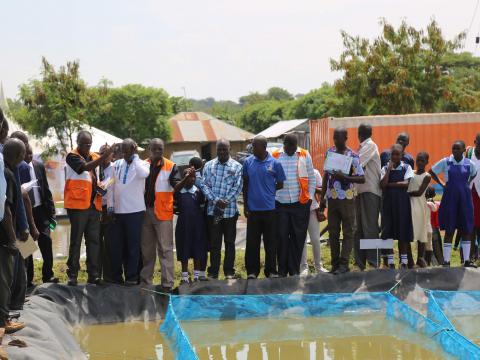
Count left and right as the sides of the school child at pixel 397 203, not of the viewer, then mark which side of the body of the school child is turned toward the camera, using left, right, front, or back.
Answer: front

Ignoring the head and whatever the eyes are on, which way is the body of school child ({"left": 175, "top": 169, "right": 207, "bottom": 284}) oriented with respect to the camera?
toward the camera

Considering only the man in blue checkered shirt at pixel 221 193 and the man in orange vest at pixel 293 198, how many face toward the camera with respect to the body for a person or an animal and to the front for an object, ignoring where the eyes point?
2

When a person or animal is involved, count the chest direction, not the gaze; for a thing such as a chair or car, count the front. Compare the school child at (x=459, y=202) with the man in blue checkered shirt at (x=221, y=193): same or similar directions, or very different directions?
same or similar directions

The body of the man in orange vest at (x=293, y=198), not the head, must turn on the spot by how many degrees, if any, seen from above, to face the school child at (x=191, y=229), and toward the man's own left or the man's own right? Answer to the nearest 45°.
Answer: approximately 90° to the man's own right

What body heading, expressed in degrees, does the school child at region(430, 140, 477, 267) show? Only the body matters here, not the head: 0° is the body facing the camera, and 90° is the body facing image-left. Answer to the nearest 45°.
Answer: approximately 0°

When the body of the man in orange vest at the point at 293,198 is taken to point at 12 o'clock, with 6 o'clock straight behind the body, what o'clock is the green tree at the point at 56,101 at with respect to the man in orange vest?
The green tree is roughly at 5 o'clock from the man in orange vest.

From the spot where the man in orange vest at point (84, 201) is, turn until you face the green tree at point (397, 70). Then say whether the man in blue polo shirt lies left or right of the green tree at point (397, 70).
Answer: right

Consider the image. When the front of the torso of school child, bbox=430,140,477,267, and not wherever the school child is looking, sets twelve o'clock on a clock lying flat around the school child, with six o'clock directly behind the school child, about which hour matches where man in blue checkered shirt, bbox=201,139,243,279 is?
The man in blue checkered shirt is roughly at 2 o'clock from the school child.

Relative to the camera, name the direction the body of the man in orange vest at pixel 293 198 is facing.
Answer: toward the camera

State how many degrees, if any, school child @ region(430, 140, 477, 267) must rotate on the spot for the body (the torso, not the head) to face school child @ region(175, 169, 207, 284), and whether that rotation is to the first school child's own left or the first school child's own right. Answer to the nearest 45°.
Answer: approximately 45° to the first school child's own right

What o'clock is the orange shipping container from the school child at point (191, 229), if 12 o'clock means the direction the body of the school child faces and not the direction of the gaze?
The orange shipping container is roughly at 7 o'clock from the school child.

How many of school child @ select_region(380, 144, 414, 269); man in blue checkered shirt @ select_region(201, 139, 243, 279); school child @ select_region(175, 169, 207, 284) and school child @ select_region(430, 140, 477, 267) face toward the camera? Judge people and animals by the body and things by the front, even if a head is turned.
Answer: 4
